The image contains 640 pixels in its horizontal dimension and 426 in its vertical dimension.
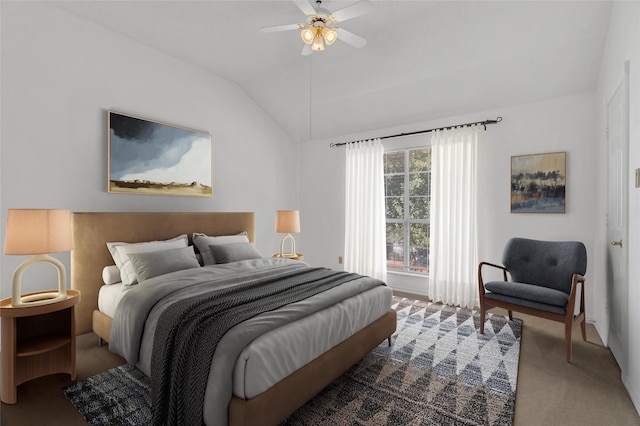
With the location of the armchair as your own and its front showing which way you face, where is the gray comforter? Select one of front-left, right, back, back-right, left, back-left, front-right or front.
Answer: front

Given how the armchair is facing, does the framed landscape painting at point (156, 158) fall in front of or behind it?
in front

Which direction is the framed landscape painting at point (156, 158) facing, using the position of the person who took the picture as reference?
facing the viewer and to the right of the viewer

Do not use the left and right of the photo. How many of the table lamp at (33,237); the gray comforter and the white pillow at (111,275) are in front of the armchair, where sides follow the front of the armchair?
3

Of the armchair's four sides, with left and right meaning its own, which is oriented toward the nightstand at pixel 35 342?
front

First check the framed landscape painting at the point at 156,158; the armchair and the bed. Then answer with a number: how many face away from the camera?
0

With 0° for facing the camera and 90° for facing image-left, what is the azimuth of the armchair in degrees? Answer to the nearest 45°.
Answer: approximately 45°

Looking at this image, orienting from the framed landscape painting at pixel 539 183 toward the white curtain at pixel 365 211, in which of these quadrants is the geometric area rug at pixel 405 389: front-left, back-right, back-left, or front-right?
front-left

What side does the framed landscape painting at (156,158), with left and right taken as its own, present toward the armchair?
front
